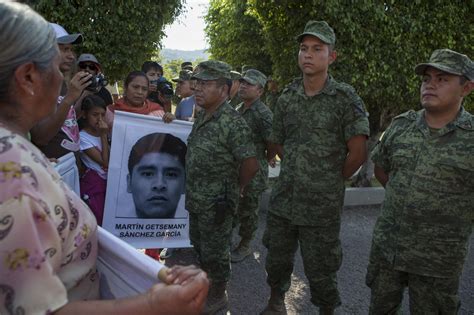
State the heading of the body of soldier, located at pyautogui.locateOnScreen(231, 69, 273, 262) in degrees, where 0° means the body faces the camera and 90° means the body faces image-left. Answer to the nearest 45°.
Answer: approximately 45°

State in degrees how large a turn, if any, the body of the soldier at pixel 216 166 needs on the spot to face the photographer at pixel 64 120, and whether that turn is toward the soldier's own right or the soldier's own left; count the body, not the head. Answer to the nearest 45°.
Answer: approximately 45° to the soldier's own right

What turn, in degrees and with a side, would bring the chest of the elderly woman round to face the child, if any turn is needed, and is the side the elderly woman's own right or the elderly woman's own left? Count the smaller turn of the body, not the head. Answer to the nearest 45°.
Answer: approximately 90° to the elderly woman's own left

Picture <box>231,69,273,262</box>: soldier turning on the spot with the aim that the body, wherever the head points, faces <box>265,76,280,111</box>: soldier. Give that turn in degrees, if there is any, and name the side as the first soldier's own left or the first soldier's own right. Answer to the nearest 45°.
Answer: approximately 135° to the first soldier's own right

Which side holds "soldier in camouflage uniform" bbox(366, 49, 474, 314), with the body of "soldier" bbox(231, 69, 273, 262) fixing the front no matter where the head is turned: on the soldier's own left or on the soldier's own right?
on the soldier's own left

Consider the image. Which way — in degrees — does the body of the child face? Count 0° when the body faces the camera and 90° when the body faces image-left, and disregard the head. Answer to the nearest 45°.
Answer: approximately 315°

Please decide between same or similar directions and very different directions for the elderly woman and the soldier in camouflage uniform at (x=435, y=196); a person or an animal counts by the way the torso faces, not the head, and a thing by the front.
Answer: very different directions

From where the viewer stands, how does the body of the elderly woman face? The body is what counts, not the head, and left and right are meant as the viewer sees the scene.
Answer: facing to the right of the viewer
